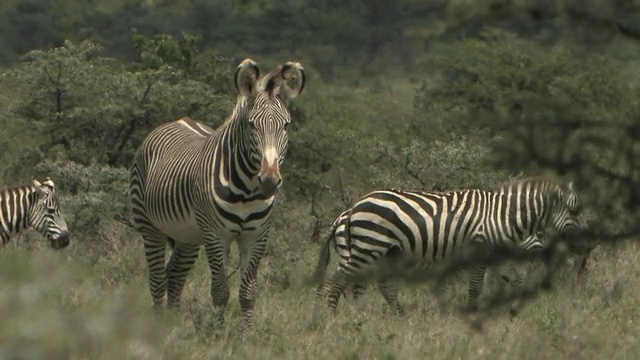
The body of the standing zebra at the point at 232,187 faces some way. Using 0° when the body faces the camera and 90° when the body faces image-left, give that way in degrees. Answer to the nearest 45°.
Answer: approximately 315°

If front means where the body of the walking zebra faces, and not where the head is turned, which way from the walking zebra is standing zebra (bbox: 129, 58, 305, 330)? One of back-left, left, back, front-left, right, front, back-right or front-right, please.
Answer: back-right

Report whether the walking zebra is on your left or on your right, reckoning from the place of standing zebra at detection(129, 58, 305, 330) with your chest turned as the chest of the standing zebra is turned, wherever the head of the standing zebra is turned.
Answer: on your left

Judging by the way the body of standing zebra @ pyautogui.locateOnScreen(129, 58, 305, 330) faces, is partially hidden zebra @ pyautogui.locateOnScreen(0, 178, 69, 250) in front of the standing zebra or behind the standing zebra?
behind

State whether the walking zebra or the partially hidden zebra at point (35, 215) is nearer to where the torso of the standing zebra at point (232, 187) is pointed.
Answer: the walking zebra

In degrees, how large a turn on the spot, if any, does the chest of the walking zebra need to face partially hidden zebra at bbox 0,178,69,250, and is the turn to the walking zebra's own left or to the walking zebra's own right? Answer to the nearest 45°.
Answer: approximately 180°

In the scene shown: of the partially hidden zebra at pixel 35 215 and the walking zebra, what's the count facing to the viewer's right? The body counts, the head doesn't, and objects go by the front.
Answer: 2

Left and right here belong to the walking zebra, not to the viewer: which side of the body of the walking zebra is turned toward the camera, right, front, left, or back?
right

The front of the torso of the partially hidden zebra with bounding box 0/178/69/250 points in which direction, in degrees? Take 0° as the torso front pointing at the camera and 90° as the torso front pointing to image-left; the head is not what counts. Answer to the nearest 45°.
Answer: approximately 270°

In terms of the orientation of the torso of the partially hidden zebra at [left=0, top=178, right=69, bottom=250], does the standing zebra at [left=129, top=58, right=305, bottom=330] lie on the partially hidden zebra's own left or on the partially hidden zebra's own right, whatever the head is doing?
on the partially hidden zebra's own right
